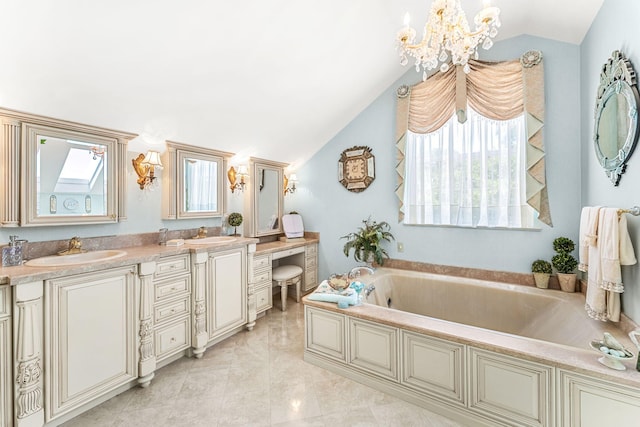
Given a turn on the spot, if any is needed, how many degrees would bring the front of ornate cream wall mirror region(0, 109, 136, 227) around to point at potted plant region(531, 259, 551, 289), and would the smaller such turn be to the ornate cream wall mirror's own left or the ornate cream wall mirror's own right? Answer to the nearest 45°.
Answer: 0° — it already faces it

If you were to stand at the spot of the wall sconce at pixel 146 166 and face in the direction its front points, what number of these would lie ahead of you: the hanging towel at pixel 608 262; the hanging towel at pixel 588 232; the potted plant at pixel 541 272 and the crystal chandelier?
4

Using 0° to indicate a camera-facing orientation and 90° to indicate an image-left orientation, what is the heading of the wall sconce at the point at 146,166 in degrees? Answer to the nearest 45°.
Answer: approximately 315°

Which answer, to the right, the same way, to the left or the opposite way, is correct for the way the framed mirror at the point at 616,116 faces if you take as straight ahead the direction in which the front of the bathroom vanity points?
the opposite way

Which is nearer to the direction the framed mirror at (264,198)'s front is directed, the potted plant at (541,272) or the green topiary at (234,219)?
the potted plant

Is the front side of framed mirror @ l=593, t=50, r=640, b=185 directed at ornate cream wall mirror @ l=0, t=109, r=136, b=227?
yes

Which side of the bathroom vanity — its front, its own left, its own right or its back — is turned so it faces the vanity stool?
left

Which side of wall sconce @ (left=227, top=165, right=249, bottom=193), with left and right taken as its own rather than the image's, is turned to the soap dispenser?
right

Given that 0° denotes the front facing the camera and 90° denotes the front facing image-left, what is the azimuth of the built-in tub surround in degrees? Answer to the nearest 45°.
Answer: approximately 45°
